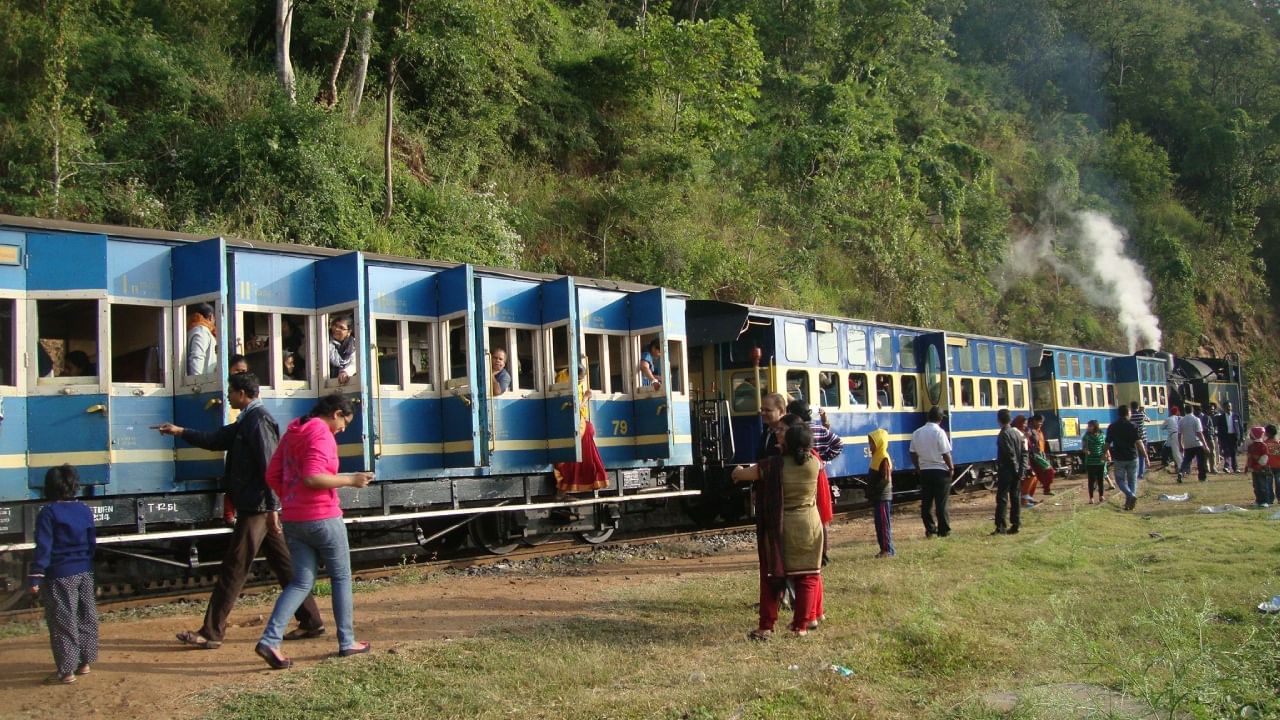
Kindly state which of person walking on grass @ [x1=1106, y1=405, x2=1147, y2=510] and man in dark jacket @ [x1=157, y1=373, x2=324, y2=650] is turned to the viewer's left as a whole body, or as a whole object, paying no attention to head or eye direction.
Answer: the man in dark jacket

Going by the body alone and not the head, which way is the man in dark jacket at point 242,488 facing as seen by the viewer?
to the viewer's left

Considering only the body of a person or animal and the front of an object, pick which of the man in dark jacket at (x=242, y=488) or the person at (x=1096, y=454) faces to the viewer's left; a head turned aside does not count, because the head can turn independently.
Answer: the man in dark jacket

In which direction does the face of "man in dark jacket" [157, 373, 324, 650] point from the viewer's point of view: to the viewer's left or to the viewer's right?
to the viewer's left
